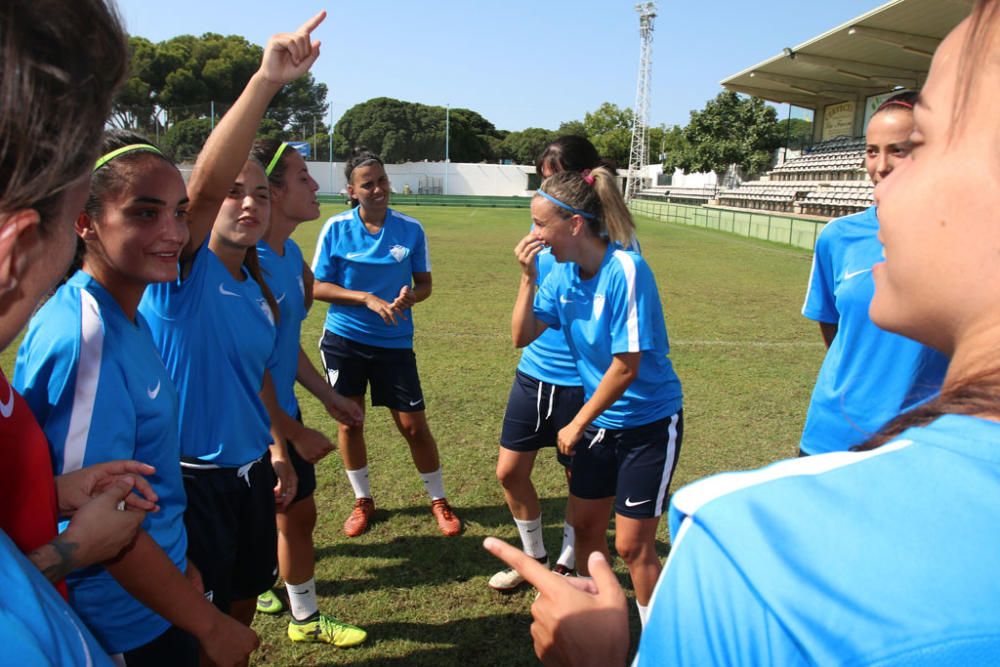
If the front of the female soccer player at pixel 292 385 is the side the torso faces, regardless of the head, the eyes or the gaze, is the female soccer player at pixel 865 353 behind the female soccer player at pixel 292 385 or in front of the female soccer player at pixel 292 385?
in front

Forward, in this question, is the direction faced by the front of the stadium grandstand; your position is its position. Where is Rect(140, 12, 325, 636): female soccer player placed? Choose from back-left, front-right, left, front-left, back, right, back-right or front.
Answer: front-left

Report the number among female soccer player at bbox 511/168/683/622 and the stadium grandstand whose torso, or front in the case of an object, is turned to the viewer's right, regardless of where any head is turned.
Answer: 0

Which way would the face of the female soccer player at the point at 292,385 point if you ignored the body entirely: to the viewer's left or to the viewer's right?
to the viewer's right

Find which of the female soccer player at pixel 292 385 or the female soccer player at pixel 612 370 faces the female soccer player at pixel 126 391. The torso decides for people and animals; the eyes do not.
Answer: the female soccer player at pixel 612 370

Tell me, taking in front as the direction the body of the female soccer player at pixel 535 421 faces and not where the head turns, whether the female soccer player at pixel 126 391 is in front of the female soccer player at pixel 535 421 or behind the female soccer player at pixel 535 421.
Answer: in front

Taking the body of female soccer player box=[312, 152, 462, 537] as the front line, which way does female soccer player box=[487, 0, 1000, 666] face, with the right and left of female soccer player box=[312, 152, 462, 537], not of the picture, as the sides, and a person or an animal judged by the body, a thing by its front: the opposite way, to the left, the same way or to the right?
the opposite way

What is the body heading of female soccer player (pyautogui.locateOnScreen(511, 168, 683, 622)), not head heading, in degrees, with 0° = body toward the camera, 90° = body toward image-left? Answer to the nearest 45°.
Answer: approximately 45°

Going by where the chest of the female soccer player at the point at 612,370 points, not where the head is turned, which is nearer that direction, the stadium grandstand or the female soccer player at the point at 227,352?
the female soccer player

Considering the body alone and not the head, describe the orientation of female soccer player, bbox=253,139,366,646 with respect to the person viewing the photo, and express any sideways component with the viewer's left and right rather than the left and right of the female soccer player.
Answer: facing to the right of the viewer
